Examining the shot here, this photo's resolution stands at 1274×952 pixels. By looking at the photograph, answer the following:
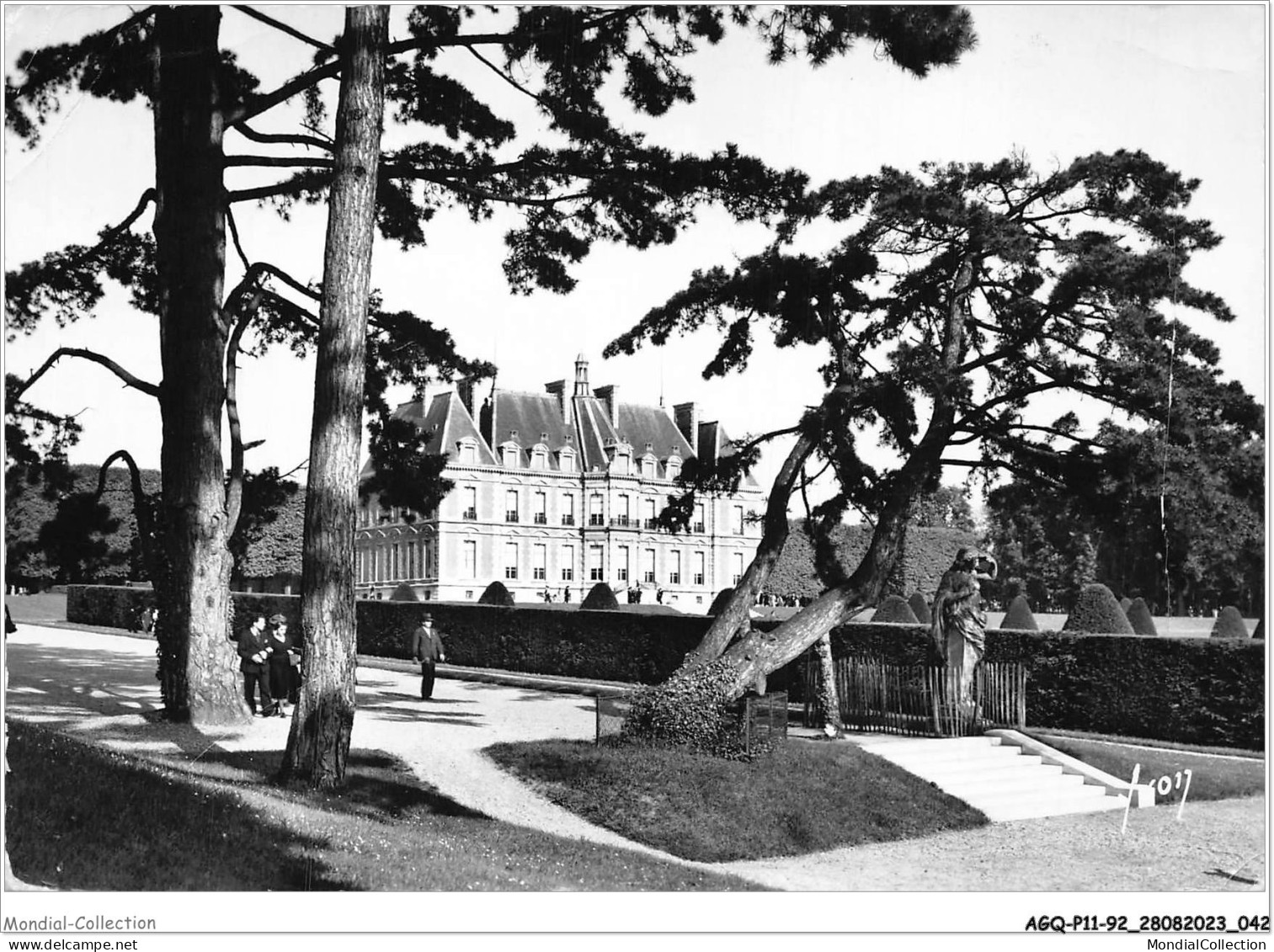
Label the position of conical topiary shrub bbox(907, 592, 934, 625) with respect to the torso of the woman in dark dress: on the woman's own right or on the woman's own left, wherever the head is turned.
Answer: on the woman's own left

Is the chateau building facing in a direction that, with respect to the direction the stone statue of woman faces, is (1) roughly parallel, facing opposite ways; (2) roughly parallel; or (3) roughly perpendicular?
roughly parallel

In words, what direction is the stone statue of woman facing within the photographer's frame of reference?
facing the viewer and to the right of the viewer

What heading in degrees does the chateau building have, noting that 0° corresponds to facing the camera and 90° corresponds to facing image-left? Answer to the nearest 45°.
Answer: approximately 315°

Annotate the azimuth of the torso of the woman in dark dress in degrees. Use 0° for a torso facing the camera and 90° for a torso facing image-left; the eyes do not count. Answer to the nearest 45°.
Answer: approximately 315°

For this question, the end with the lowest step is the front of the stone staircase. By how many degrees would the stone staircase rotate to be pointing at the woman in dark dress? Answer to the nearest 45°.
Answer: approximately 135° to its right
